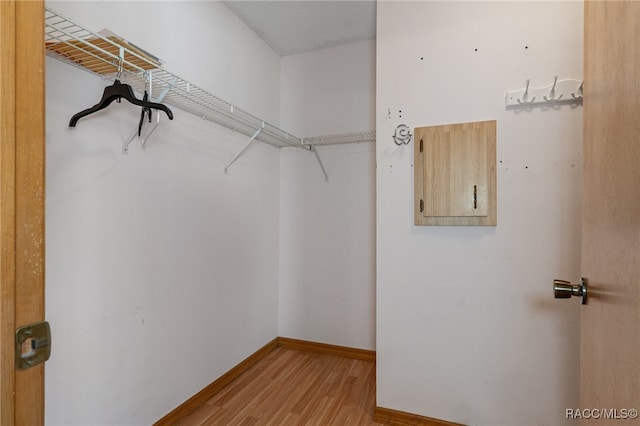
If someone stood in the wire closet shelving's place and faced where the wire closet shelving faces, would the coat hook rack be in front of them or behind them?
in front

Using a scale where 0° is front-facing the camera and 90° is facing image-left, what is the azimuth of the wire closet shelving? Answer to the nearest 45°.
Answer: approximately 315°

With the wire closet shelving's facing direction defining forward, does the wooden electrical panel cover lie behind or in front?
in front

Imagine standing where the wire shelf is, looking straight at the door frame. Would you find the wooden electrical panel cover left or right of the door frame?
left

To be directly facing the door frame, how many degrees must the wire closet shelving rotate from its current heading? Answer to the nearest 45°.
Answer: approximately 45° to its right
